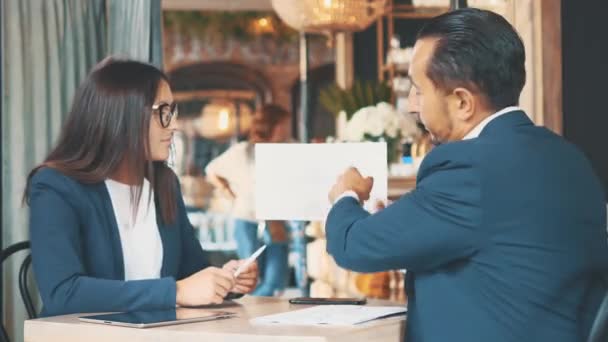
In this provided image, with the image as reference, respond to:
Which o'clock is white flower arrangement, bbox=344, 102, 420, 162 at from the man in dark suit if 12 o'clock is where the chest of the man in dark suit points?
The white flower arrangement is roughly at 1 o'clock from the man in dark suit.

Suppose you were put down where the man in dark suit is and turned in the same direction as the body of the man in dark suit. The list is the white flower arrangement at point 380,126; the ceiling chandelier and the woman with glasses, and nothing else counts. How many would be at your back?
0

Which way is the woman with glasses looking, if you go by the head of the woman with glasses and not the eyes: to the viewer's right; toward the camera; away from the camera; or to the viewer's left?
to the viewer's right

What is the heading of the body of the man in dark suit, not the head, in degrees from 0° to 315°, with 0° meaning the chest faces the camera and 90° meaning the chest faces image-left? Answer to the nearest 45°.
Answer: approximately 135°

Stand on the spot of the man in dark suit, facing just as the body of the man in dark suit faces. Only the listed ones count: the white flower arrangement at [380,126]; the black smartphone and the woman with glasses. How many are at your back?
0

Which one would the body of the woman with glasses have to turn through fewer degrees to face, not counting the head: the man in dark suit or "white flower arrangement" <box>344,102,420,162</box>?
the man in dark suit

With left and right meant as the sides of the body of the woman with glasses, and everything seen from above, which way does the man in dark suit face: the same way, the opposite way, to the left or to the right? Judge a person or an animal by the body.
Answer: the opposite way

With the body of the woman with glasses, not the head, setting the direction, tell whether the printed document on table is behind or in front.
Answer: in front

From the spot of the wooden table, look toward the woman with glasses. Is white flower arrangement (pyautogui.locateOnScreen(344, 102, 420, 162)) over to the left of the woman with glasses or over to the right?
right

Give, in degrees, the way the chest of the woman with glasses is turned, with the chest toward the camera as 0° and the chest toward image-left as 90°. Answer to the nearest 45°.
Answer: approximately 315°

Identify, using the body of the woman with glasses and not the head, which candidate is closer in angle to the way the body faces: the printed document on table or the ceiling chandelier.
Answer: the printed document on table

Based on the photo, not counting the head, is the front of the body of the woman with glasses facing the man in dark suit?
yes

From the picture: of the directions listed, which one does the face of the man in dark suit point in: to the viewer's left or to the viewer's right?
to the viewer's left
